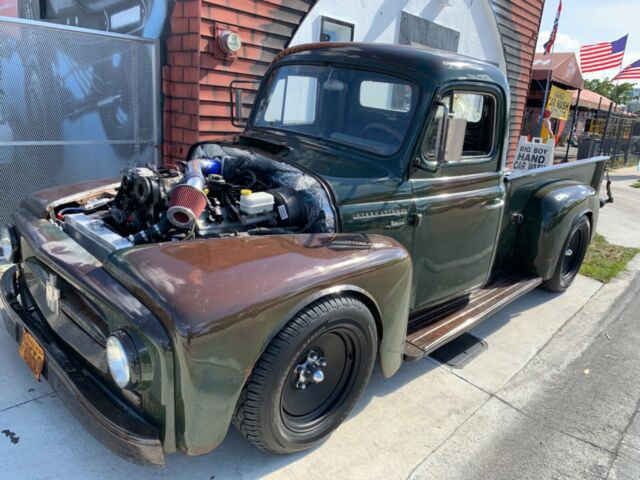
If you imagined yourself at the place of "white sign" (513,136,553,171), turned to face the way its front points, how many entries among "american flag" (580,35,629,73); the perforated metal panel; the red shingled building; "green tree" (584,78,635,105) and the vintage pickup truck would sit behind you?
2

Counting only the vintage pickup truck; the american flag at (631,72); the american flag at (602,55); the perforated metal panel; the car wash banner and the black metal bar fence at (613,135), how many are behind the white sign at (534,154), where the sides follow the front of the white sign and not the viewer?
4

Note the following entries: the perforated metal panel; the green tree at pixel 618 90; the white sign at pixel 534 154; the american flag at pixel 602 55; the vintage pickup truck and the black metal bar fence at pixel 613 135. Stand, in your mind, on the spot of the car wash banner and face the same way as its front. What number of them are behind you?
3

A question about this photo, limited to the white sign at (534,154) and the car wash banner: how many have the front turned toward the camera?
2

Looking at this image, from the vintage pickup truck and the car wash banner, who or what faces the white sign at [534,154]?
the car wash banner

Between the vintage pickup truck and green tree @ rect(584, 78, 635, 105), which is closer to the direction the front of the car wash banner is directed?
the vintage pickup truck

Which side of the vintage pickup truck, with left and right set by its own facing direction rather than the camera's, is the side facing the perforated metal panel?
right

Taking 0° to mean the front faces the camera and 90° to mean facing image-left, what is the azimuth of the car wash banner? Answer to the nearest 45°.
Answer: approximately 0°

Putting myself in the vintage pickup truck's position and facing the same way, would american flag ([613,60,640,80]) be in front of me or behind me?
behind
